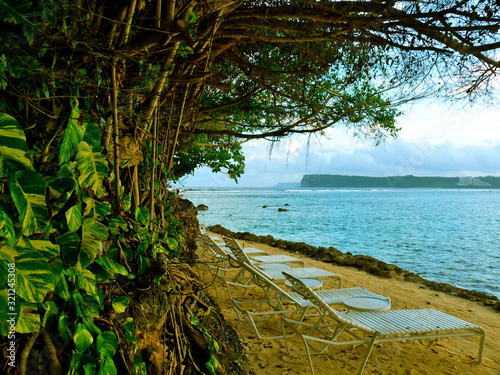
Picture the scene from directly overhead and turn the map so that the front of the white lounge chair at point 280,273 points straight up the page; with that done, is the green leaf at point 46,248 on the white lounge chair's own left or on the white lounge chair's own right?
on the white lounge chair's own right

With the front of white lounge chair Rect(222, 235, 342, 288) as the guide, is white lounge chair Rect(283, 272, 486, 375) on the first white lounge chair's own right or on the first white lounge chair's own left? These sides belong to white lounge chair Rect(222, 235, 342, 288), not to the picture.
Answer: on the first white lounge chair's own right

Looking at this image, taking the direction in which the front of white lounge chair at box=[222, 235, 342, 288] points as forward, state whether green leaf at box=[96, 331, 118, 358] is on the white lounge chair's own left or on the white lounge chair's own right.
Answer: on the white lounge chair's own right

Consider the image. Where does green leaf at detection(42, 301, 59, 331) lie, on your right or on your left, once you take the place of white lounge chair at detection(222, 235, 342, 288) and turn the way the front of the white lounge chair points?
on your right

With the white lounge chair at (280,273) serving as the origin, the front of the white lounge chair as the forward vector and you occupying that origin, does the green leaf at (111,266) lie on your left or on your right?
on your right

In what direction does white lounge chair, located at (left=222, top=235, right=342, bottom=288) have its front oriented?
to the viewer's right

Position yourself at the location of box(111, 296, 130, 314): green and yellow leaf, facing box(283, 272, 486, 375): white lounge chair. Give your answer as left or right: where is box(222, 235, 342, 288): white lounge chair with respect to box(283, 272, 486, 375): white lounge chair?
left

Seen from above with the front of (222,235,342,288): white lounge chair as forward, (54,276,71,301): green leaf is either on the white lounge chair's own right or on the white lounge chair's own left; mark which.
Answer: on the white lounge chair's own right
